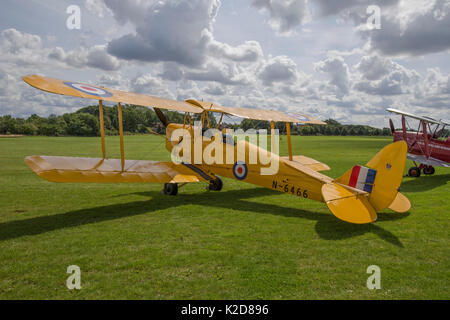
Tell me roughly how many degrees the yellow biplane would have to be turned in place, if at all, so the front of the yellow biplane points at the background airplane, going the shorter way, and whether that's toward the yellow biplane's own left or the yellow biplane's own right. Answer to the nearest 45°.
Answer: approximately 90° to the yellow biplane's own right

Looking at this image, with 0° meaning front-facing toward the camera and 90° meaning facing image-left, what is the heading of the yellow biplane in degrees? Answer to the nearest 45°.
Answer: approximately 135°
